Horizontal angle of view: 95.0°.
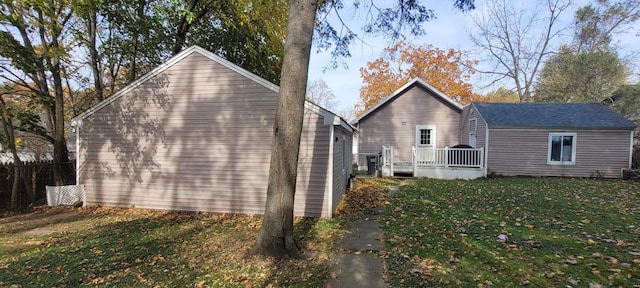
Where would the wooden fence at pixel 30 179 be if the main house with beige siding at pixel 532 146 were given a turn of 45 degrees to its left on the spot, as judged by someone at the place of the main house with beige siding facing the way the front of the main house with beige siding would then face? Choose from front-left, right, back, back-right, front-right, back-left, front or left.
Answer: right

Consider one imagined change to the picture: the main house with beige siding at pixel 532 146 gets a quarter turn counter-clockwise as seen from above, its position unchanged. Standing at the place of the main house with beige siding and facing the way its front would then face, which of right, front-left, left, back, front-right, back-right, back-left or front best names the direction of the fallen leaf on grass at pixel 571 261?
right

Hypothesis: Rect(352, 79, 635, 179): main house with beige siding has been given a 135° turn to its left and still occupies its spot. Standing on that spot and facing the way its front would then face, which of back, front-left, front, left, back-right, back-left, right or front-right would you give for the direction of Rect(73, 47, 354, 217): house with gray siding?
back
